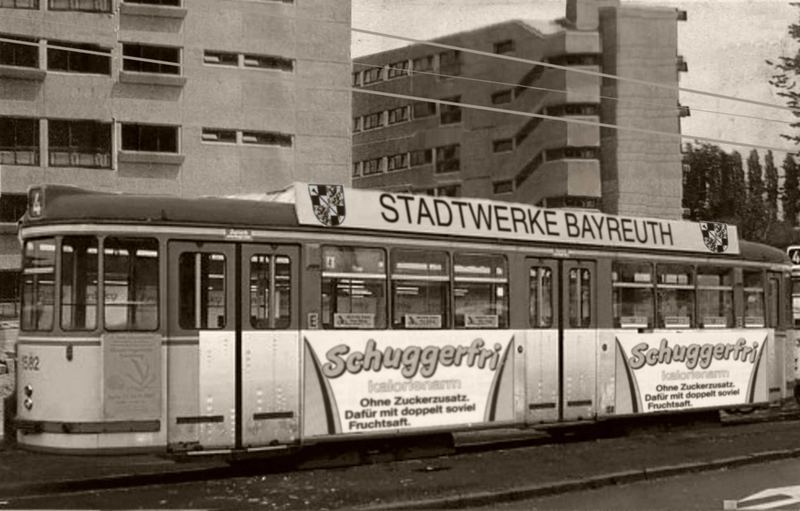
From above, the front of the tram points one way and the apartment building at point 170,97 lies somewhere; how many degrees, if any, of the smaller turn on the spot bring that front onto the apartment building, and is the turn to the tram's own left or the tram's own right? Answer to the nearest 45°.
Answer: approximately 45° to the tram's own left
